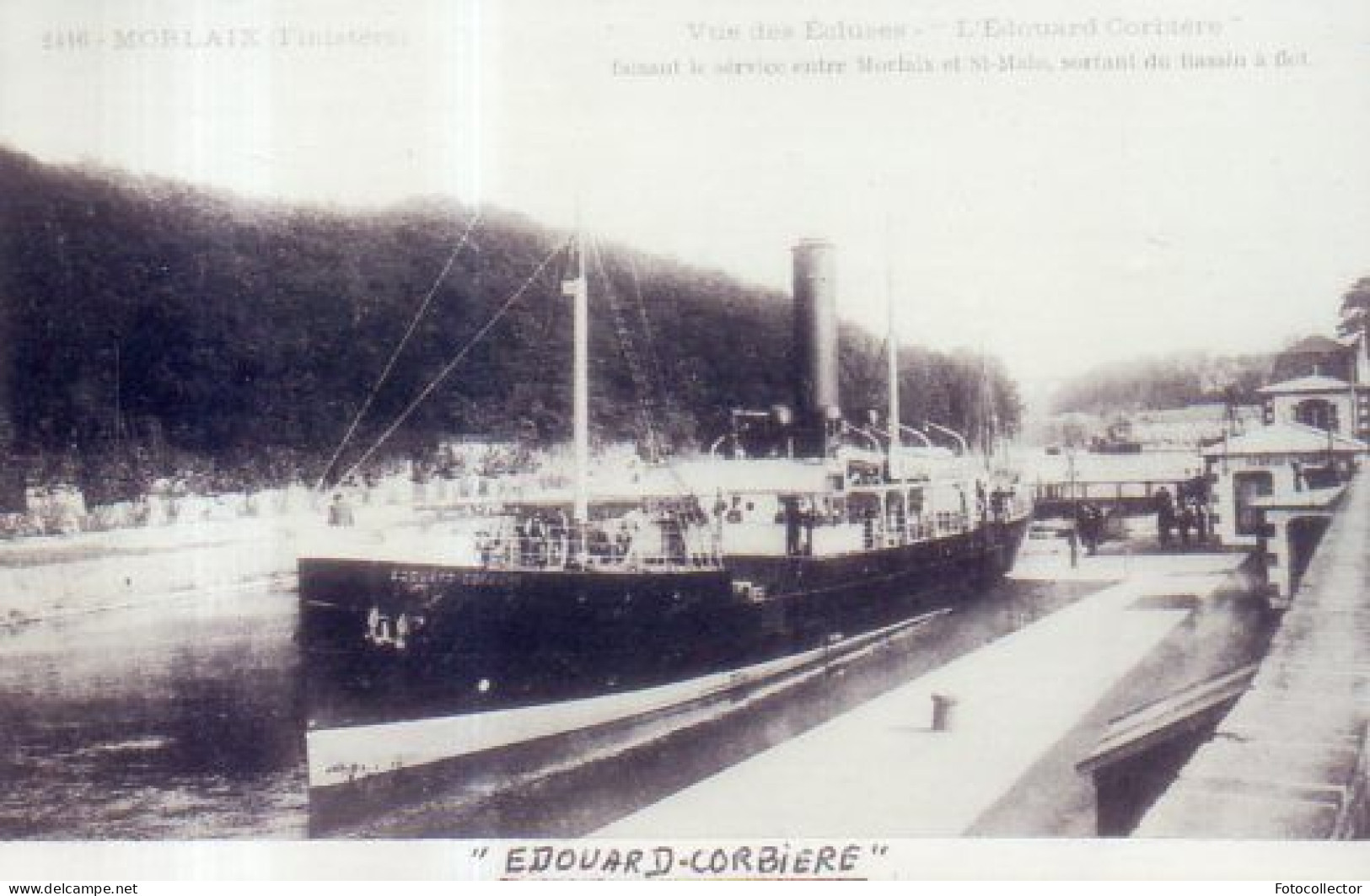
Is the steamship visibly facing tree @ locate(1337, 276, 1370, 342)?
no

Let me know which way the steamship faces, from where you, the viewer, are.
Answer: facing the viewer and to the left of the viewer

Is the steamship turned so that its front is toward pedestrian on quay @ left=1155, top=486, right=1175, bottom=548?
no
